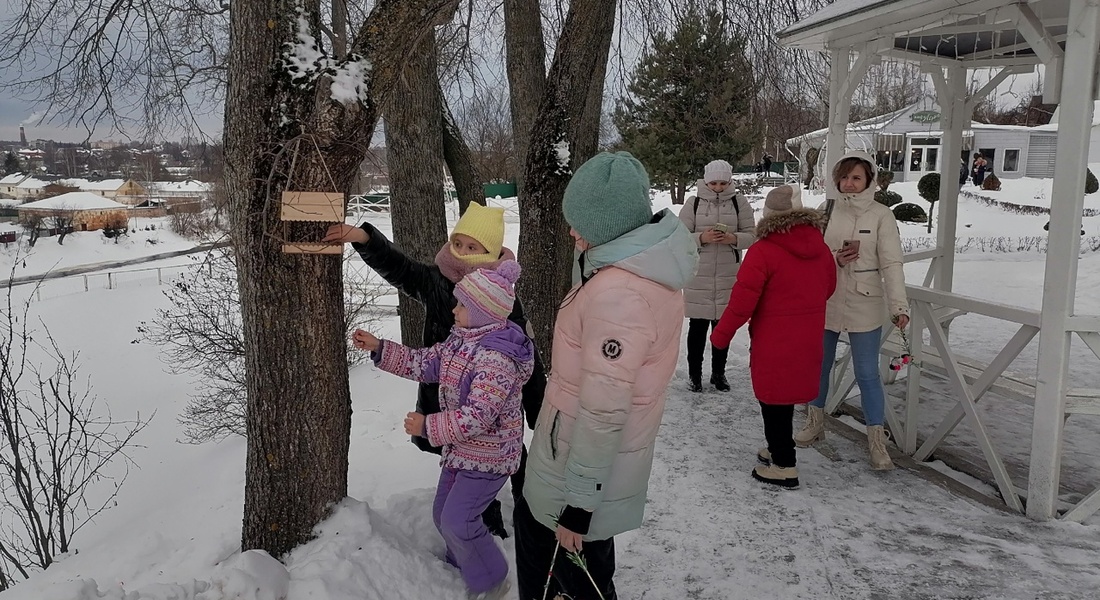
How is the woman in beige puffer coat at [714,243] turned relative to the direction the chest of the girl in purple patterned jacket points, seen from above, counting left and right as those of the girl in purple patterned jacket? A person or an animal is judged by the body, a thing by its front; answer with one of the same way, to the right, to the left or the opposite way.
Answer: to the left

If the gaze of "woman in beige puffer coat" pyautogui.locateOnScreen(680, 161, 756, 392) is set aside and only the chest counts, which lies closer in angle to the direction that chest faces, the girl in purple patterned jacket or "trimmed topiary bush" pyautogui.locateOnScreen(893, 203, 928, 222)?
the girl in purple patterned jacket

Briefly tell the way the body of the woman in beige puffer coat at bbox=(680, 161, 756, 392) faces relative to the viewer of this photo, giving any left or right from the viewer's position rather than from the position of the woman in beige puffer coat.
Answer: facing the viewer

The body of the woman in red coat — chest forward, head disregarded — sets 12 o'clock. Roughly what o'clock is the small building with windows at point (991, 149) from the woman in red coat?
The small building with windows is roughly at 2 o'clock from the woman in red coat.

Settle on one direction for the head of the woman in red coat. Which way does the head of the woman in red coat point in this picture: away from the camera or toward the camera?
away from the camera

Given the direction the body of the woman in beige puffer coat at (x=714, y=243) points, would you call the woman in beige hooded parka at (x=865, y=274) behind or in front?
in front

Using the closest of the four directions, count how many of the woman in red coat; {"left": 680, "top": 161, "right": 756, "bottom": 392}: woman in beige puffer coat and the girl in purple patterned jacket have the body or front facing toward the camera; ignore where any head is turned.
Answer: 1

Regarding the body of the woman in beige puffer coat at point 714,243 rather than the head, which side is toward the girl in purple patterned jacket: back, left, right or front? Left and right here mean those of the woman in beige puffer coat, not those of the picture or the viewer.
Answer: front

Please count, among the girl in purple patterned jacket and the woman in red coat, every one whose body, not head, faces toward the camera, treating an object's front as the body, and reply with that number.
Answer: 0

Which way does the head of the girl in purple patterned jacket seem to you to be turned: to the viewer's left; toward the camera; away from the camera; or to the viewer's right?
to the viewer's left

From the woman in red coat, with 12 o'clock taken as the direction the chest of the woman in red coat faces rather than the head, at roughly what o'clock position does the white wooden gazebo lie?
The white wooden gazebo is roughly at 4 o'clock from the woman in red coat.

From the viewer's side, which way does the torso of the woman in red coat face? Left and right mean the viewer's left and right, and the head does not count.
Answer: facing away from the viewer and to the left of the viewer

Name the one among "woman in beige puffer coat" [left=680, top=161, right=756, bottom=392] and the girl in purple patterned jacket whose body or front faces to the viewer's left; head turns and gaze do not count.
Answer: the girl in purple patterned jacket

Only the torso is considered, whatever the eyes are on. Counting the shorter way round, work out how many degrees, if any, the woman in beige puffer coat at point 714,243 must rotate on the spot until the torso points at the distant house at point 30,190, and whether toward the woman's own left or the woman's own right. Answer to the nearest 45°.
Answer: approximately 135° to the woman's own right

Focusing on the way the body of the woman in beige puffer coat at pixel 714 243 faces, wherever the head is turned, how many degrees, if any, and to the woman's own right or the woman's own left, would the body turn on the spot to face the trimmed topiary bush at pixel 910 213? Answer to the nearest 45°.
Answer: approximately 180°

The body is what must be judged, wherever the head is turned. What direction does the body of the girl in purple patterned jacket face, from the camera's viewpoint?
to the viewer's left

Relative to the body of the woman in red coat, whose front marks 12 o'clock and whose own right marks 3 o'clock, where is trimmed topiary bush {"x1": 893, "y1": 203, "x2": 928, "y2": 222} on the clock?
The trimmed topiary bush is roughly at 2 o'clock from the woman in red coat.
